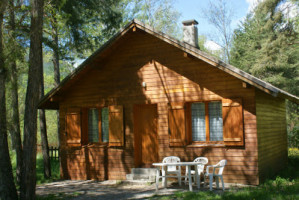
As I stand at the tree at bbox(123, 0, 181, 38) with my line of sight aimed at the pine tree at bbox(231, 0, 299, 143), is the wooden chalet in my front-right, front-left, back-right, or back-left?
front-right

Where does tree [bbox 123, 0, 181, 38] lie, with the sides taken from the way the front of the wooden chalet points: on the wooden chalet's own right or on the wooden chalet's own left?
on the wooden chalet's own right

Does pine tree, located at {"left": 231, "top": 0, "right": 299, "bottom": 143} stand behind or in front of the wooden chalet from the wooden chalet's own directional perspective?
behind

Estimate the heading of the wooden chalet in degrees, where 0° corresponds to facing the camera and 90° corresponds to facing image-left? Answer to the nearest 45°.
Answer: approximately 45°
